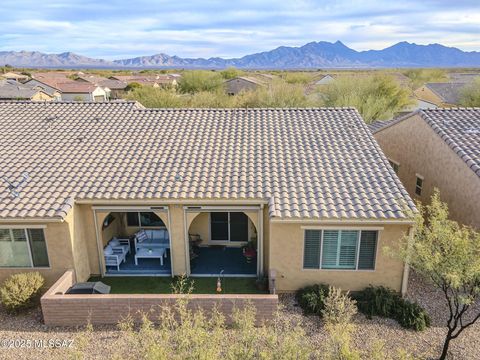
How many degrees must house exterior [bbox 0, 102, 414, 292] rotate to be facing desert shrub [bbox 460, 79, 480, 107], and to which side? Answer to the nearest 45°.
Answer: approximately 45° to its right

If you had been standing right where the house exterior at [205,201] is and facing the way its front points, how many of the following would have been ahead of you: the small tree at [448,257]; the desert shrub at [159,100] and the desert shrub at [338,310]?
1

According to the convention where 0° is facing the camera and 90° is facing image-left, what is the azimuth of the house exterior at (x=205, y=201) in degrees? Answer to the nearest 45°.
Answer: approximately 180°

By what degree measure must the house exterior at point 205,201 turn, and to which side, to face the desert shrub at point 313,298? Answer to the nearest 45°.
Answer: approximately 135° to its right

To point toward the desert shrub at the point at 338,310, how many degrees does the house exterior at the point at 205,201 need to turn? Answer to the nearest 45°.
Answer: approximately 135° to its right

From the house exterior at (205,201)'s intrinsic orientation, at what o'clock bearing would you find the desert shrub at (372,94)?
The desert shrub is roughly at 1 o'clock from the house exterior.

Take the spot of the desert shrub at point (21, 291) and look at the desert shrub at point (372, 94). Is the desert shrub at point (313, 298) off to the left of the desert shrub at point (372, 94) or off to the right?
right

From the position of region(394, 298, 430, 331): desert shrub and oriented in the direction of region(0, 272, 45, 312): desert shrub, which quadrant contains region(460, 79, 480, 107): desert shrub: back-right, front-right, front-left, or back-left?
back-right
